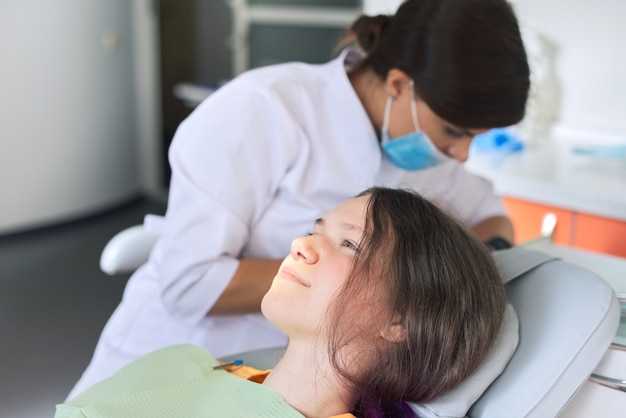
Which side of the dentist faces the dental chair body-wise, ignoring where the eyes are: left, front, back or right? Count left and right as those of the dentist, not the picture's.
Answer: front

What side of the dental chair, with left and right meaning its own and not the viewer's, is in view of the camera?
left

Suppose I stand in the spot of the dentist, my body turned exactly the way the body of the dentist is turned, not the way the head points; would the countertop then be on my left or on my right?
on my left

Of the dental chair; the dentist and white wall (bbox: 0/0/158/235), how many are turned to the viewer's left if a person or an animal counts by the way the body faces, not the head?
1

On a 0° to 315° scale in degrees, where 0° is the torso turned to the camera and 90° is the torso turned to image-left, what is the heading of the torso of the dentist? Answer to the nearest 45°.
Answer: approximately 315°
